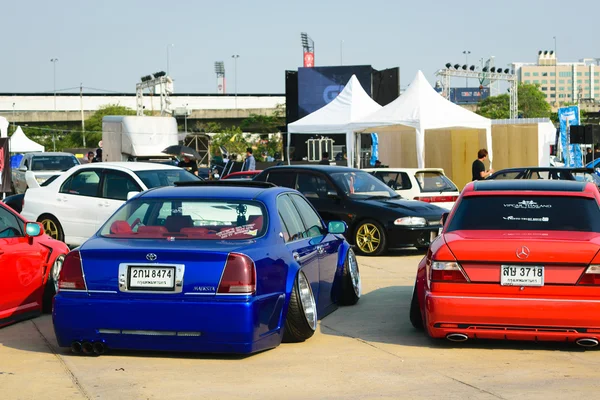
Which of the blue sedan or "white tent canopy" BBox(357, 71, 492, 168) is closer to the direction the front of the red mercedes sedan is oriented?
the white tent canopy

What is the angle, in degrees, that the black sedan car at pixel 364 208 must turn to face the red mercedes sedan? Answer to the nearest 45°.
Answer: approximately 45° to its right

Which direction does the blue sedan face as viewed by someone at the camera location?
facing away from the viewer and to the right of the viewer

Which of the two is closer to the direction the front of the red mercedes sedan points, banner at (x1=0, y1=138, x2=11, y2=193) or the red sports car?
the banner

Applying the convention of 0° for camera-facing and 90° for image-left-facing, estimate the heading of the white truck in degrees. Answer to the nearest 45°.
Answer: approximately 315°

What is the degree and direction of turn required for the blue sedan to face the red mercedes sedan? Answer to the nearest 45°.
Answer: approximately 45° to its right

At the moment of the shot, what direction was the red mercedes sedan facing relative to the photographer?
facing away from the viewer
